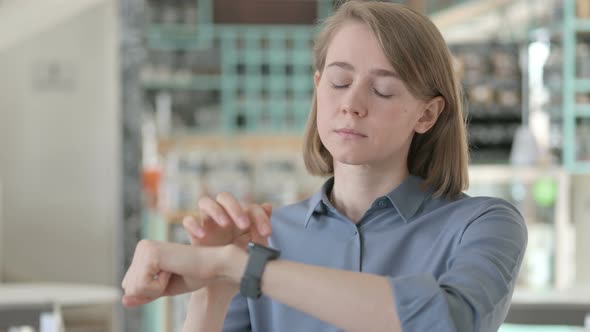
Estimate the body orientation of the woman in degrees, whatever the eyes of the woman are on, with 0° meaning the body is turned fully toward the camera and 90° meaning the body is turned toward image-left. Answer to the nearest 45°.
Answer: approximately 45°

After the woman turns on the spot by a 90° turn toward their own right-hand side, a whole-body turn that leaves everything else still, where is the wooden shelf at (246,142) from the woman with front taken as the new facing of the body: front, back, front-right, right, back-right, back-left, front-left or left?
front-right

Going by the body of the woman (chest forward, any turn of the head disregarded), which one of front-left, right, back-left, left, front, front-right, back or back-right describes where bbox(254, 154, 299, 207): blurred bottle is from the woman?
back-right

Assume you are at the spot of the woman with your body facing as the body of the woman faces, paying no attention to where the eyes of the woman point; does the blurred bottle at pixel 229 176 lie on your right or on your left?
on your right
